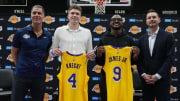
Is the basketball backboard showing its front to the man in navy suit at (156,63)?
yes

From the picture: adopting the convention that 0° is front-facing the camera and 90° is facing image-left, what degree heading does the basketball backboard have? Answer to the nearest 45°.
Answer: approximately 0°
